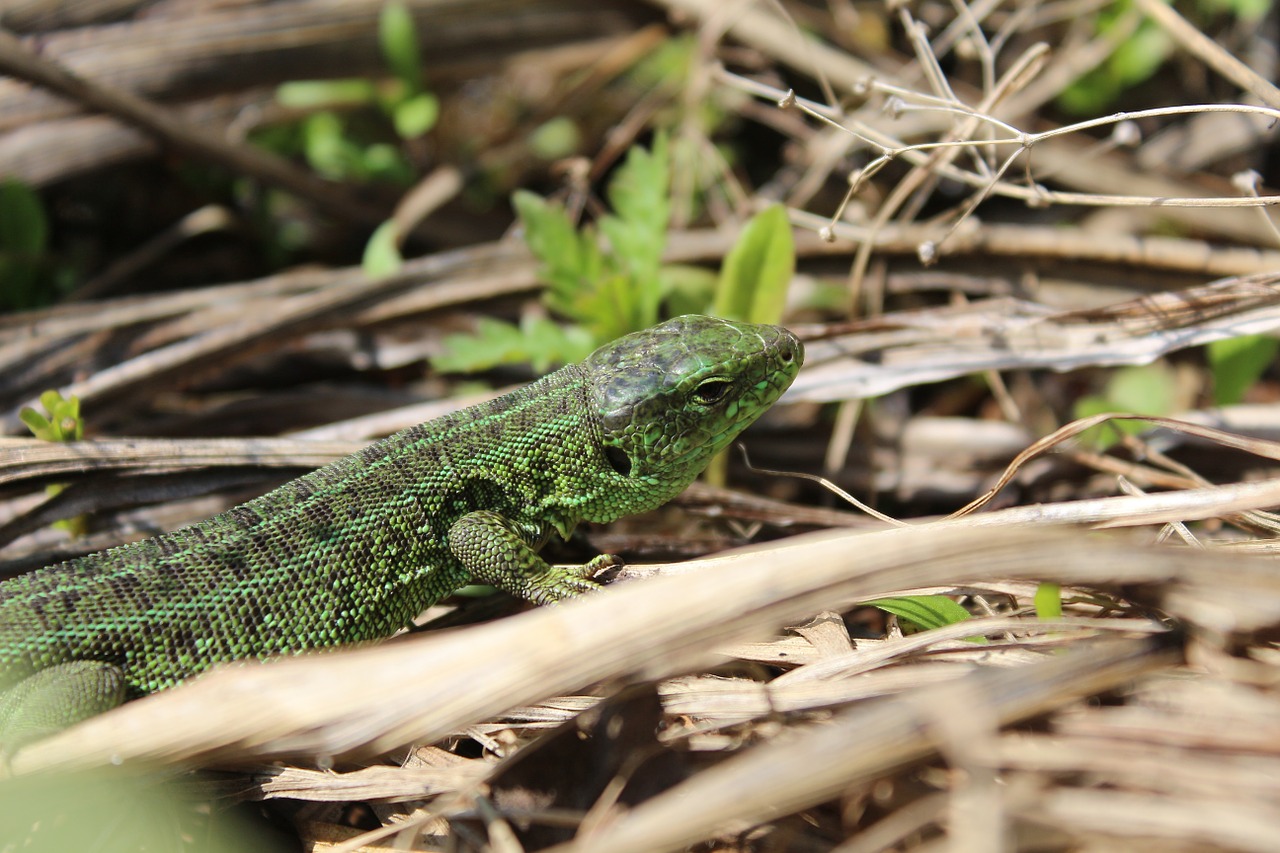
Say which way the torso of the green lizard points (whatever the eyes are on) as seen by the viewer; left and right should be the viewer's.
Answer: facing to the right of the viewer

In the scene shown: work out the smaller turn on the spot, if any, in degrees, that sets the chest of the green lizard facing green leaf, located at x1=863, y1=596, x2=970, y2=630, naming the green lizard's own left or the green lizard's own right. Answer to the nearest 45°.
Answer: approximately 45° to the green lizard's own right

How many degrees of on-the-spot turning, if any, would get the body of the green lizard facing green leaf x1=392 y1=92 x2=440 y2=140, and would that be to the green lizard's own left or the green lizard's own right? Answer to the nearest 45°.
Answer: approximately 90° to the green lizard's own left

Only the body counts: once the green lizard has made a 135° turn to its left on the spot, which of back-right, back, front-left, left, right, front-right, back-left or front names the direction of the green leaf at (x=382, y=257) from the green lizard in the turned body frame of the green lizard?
front-right

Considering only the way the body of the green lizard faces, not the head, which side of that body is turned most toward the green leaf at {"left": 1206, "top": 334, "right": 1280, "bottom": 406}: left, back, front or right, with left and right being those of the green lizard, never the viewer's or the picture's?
front

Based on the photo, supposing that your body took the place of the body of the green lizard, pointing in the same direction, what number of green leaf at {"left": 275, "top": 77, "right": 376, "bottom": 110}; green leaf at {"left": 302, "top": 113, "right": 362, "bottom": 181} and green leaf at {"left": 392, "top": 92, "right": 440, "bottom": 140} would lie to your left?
3

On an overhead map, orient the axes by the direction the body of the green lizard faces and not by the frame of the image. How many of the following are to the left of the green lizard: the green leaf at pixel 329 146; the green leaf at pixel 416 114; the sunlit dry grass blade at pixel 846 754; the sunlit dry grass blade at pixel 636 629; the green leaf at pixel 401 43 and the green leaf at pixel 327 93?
4

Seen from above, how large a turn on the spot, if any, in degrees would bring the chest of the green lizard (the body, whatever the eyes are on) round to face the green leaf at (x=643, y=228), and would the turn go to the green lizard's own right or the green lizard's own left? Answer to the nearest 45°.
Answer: approximately 45° to the green lizard's own left

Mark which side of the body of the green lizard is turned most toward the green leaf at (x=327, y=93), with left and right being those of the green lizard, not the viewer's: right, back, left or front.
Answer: left

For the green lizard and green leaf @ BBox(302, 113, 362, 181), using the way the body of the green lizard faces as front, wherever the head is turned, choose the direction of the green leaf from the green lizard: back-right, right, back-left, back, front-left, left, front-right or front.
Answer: left

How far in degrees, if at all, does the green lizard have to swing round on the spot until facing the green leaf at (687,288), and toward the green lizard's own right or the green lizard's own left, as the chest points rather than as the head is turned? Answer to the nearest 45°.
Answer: approximately 45° to the green lizard's own left

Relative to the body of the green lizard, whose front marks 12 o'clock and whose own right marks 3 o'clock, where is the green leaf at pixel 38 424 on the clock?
The green leaf is roughly at 7 o'clock from the green lizard.

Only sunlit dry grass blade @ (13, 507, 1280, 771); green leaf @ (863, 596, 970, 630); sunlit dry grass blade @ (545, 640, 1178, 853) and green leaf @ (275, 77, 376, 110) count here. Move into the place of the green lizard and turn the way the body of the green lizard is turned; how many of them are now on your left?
1
